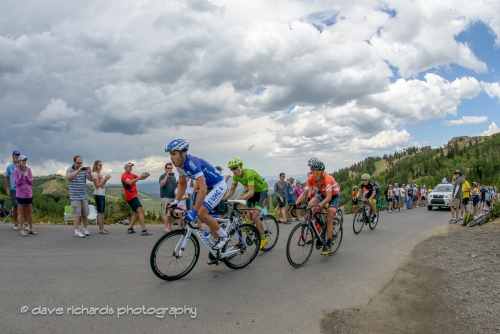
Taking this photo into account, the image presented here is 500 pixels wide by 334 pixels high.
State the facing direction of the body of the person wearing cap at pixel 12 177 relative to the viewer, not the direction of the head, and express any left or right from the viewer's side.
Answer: facing the viewer and to the right of the viewer

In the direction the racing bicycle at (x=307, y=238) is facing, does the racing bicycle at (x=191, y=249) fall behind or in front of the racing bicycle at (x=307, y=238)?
in front

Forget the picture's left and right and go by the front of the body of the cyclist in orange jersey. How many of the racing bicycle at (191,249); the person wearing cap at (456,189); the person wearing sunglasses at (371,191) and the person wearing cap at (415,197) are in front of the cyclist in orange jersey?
1

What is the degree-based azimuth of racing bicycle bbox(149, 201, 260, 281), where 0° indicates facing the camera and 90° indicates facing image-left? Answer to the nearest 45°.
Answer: approximately 45°

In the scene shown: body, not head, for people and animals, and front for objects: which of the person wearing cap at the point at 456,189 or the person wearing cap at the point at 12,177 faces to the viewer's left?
the person wearing cap at the point at 456,189

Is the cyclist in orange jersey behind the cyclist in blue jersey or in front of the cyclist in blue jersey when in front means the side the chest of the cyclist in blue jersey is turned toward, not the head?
behind

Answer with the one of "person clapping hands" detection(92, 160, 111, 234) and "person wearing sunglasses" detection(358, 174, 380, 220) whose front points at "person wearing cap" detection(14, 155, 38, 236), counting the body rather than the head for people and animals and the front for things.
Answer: the person wearing sunglasses

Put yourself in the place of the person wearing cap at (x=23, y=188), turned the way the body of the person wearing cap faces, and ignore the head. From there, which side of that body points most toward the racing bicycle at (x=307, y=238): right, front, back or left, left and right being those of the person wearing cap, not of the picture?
front

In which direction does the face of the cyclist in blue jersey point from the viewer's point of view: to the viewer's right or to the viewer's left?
to the viewer's left

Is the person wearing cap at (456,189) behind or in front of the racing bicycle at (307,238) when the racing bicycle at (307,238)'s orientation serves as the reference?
behind

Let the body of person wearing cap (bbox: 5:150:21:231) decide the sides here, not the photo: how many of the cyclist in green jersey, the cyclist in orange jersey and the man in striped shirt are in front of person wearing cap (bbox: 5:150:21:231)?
3

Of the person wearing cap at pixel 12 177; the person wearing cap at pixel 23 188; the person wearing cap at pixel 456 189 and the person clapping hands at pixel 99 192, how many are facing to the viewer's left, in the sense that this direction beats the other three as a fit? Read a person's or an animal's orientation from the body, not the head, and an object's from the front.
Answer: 1

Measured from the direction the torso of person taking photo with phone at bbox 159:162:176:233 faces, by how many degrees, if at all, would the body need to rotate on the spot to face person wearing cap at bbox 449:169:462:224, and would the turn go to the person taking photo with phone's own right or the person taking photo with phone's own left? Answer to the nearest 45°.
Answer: approximately 45° to the person taking photo with phone's own left
